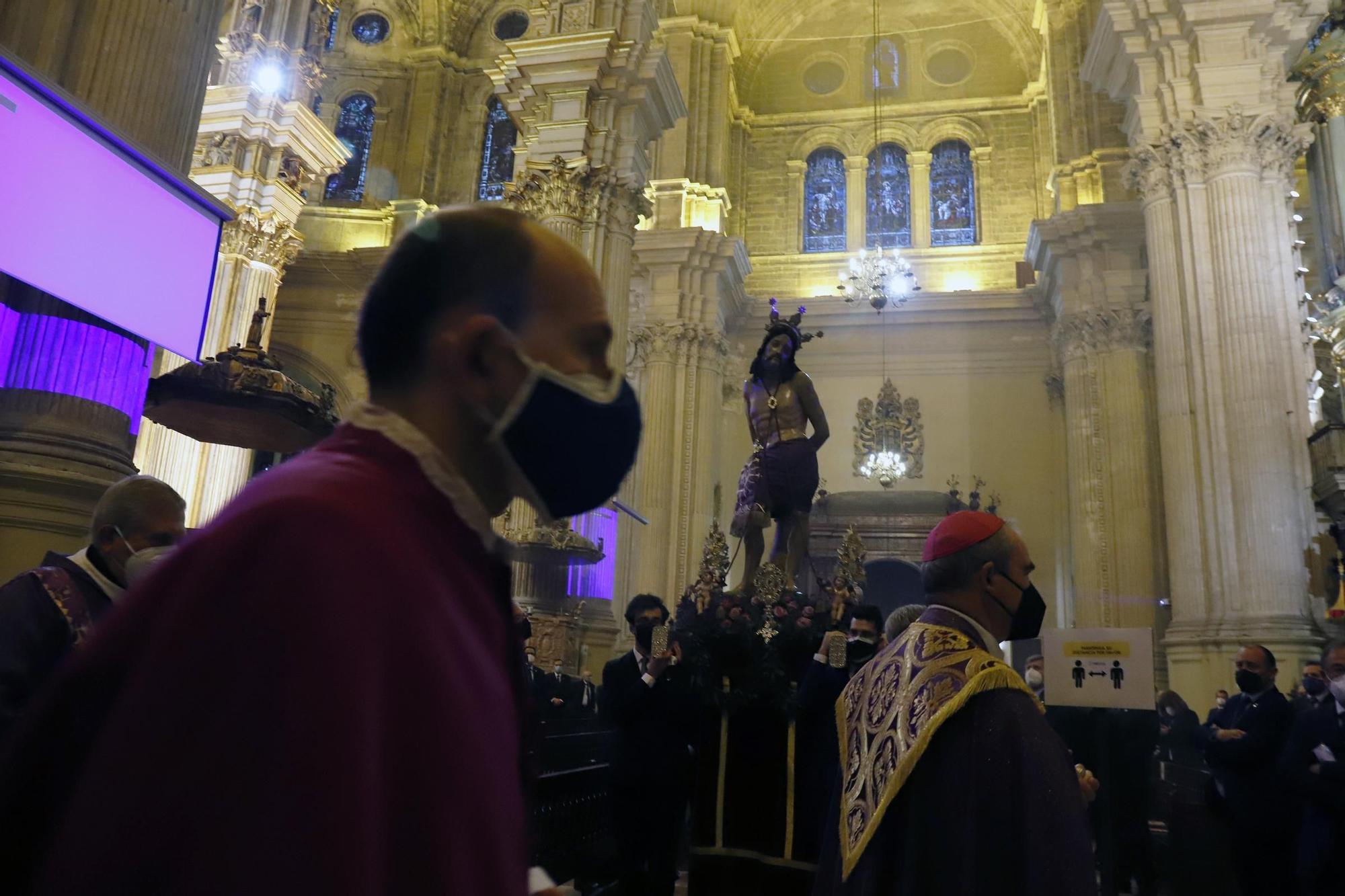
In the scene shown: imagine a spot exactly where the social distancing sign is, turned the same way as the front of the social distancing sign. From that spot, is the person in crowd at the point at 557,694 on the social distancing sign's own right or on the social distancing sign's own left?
on the social distancing sign's own right

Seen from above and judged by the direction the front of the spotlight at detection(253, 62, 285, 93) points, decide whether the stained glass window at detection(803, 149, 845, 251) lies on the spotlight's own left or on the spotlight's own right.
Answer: on the spotlight's own left

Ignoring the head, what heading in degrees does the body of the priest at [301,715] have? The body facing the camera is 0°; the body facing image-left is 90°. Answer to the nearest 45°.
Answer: approximately 270°

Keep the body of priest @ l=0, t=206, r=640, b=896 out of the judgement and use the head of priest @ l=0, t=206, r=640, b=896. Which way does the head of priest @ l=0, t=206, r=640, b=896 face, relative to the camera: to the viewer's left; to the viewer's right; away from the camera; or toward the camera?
to the viewer's right

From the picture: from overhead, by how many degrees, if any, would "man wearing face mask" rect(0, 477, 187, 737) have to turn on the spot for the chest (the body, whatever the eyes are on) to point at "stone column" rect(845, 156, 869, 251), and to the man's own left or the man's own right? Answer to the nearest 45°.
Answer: approximately 90° to the man's own left

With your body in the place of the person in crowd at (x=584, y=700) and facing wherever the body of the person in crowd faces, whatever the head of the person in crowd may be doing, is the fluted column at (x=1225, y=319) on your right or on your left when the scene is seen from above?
on your left

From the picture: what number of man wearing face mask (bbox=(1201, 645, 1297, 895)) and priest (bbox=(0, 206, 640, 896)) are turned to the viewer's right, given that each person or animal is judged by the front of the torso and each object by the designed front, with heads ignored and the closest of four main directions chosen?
1

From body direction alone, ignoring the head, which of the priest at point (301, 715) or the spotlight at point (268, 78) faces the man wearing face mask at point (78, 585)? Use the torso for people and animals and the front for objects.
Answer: the spotlight

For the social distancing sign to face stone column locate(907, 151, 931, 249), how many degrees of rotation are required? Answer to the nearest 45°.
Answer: approximately 180°
